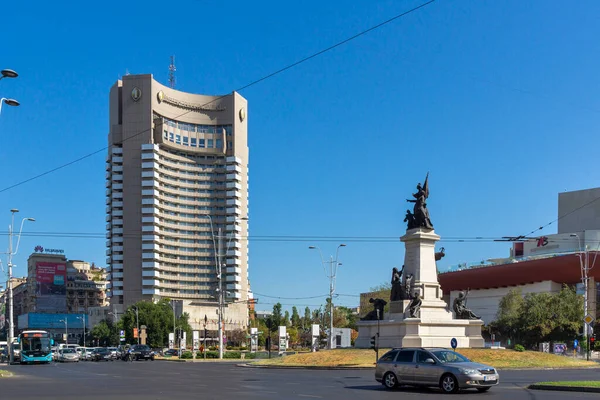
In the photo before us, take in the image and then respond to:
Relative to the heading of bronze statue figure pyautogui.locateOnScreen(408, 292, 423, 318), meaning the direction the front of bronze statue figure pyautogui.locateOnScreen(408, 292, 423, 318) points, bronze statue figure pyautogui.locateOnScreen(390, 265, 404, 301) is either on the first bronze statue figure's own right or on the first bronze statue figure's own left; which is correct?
on the first bronze statue figure's own right

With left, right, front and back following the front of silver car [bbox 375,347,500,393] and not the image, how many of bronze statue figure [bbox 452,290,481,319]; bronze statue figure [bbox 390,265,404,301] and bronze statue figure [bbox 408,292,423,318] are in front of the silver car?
0

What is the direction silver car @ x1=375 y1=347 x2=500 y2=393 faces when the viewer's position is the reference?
facing the viewer and to the right of the viewer

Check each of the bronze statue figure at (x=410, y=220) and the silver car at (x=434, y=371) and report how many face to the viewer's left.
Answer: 1

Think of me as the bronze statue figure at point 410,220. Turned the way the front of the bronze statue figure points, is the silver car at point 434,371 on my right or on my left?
on my left

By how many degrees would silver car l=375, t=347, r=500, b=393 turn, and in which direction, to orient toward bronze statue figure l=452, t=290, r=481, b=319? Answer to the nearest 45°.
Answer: approximately 135° to its left

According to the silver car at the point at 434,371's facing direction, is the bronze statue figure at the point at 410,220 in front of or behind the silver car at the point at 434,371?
behind

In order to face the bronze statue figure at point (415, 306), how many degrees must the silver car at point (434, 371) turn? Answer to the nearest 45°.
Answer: approximately 135° to its left

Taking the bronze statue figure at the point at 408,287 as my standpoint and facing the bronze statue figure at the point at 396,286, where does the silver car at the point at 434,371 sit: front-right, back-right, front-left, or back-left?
back-left

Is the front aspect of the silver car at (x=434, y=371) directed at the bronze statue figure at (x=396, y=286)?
no

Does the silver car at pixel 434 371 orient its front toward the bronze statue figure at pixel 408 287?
no
